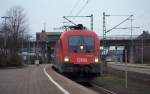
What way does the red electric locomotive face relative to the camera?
toward the camera
